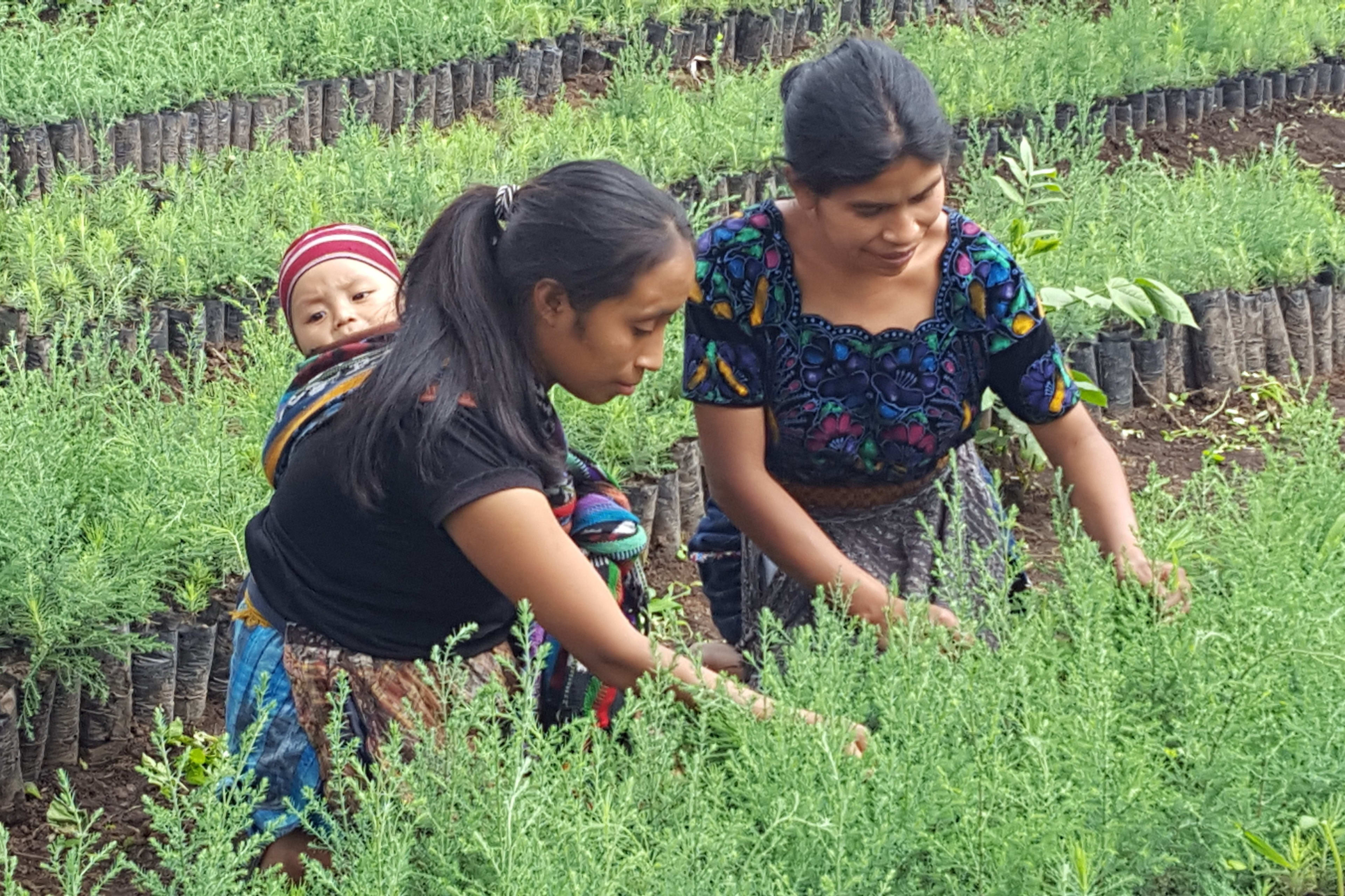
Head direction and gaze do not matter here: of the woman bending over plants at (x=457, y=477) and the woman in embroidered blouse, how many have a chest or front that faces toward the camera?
1

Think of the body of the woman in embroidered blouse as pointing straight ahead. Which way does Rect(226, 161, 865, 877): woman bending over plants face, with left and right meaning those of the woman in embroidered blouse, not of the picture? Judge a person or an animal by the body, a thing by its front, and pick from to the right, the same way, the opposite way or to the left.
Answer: to the left

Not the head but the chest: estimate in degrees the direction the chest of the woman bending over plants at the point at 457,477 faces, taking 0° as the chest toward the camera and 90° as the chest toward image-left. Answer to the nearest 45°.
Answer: approximately 270°

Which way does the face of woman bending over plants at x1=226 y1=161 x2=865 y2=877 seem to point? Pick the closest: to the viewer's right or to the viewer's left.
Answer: to the viewer's right

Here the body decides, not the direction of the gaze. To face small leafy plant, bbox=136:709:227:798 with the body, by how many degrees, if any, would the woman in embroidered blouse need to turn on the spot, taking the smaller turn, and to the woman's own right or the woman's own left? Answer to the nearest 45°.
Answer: approximately 90° to the woman's own right

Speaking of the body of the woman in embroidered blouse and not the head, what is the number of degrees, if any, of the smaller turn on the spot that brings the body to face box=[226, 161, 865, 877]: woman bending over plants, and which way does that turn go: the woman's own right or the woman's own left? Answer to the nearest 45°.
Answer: approximately 45° to the woman's own right

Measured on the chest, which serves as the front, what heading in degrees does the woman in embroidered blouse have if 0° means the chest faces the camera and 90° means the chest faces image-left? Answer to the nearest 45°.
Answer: approximately 0°
